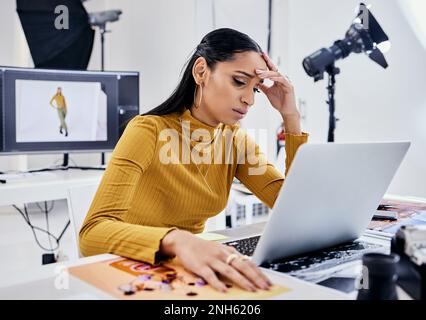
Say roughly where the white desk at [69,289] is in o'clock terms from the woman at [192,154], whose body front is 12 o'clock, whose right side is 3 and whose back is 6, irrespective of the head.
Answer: The white desk is roughly at 2 o'clock from the woman.

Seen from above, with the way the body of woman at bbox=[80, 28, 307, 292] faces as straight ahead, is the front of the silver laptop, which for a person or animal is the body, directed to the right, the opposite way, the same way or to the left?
the opposite way

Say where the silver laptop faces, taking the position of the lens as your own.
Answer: facing away from the viewer and to the left of the viewer

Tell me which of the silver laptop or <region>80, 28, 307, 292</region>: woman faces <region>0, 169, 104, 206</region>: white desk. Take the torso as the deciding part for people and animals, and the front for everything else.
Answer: the silver laptop

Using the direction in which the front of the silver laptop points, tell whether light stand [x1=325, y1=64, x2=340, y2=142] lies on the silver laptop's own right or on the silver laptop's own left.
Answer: on the silver laptop's own right

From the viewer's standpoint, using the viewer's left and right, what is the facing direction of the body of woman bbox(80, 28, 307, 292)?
facing the viewer and to the right of the viewer

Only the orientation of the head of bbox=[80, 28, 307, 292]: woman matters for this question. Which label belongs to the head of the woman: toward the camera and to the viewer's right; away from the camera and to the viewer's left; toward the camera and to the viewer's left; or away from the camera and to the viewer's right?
toward the camera and to the viewer's right

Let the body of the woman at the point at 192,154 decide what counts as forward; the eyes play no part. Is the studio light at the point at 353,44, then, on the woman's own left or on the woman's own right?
on the woman's own left
